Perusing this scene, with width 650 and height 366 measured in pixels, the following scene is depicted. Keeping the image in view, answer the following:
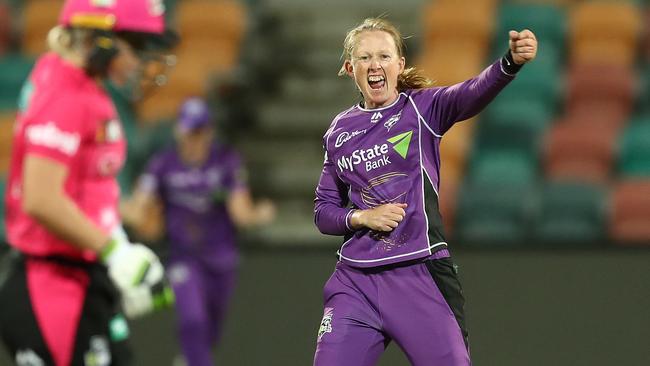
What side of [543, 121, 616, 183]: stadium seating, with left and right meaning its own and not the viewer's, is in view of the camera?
front

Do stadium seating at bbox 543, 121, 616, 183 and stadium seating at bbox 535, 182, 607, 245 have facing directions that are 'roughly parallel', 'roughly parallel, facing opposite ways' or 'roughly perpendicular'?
roughly parallel

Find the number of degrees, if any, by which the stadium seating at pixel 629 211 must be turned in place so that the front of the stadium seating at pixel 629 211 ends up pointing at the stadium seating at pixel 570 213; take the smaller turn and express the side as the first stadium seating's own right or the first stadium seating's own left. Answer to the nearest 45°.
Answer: approximately 45° to the first stadium seating's own right

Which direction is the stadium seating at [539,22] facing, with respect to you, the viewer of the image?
facing the viewer

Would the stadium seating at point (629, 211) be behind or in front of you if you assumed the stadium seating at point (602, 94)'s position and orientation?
in front

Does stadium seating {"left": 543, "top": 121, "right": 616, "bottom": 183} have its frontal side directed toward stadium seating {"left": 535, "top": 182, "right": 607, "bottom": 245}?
yes

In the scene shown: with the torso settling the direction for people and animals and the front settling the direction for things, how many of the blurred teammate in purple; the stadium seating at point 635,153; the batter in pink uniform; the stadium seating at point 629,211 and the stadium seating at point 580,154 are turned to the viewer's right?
1

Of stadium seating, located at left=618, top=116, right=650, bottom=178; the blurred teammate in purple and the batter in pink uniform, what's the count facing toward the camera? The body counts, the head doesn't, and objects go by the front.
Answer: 2

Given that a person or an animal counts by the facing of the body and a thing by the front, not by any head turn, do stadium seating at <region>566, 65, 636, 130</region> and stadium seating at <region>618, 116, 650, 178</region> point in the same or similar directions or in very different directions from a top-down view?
same or similar directions

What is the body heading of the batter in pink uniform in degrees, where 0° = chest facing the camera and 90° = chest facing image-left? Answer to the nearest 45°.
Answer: approximately 270°

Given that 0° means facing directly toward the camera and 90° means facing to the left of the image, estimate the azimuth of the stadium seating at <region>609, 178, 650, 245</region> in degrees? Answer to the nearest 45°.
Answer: approximately 0°

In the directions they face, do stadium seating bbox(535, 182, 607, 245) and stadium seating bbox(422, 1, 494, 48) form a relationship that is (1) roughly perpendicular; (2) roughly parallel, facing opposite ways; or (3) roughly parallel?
roughly parallel

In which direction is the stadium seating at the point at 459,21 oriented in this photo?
toward the camera

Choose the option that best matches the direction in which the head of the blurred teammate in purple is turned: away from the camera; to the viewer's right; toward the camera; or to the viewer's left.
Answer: toward the camera
